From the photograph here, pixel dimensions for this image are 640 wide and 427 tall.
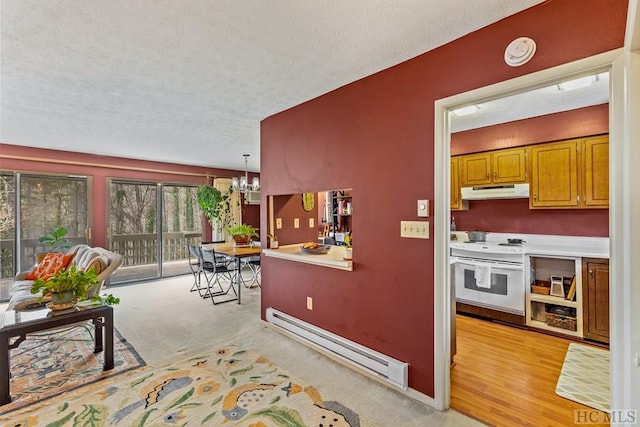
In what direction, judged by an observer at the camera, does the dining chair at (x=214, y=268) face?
facing away from the viewer and to the right of the viewer

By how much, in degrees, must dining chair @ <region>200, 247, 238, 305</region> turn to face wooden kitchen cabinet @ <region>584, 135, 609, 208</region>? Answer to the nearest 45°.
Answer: approximately 90° to its right

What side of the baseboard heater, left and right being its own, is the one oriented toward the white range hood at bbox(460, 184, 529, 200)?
back

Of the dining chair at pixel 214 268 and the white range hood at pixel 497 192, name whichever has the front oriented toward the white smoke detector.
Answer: the white range hood

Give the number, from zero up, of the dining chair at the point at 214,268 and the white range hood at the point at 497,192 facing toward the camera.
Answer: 1

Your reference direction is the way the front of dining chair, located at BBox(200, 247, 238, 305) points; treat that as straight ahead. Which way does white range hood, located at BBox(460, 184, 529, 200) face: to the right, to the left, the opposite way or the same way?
the opposite way

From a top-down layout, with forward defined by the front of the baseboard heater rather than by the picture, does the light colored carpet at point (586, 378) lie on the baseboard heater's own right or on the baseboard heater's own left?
on the baseboard heater's own left

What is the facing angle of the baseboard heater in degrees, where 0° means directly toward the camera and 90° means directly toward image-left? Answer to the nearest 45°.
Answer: approximately 45°

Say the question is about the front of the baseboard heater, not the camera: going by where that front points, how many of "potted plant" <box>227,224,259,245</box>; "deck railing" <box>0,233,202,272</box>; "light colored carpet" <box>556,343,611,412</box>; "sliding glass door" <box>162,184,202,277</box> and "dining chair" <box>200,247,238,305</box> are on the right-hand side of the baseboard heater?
4

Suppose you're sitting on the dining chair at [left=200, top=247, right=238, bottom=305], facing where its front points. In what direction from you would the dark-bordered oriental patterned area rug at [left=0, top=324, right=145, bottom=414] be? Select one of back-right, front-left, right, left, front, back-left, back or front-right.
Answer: back

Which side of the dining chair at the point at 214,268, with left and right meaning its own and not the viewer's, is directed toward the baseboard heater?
right

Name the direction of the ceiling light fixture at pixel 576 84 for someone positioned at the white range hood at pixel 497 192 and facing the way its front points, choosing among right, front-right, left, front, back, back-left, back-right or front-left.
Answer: front-left
